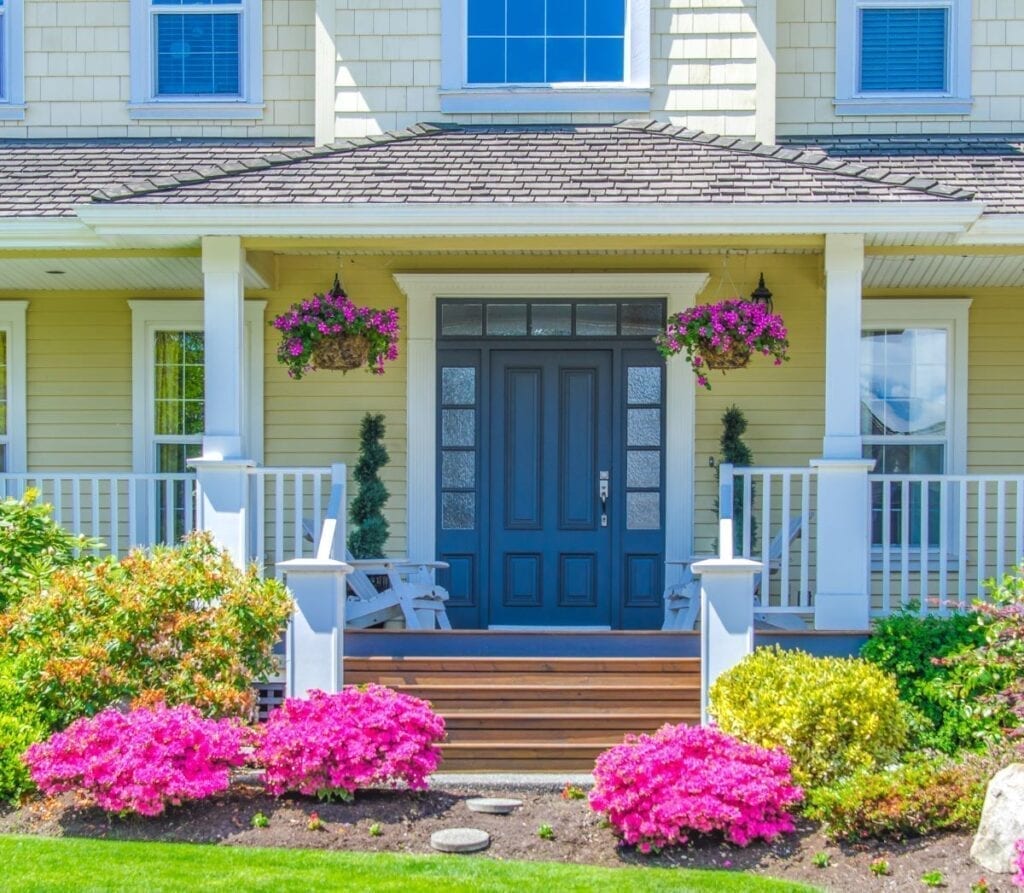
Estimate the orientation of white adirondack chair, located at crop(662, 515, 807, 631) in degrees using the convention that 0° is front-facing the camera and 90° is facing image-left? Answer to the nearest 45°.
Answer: approximately 45°

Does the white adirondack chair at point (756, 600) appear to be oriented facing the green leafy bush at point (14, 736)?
yes

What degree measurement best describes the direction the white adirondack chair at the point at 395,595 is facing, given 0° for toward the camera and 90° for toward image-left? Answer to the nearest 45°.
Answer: approximately 315°

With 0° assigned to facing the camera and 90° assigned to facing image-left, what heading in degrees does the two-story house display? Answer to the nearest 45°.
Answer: approximately 0°

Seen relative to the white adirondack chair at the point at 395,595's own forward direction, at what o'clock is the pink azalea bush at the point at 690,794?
The pink azalea bush is roughly at 1 o'clock from the white adirondack chair.

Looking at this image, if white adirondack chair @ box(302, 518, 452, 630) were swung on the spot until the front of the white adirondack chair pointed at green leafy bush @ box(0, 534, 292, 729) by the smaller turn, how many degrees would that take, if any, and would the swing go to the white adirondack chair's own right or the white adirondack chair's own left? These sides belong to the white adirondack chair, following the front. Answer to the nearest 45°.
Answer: approximately 90° to the white adirondack chair's own right
